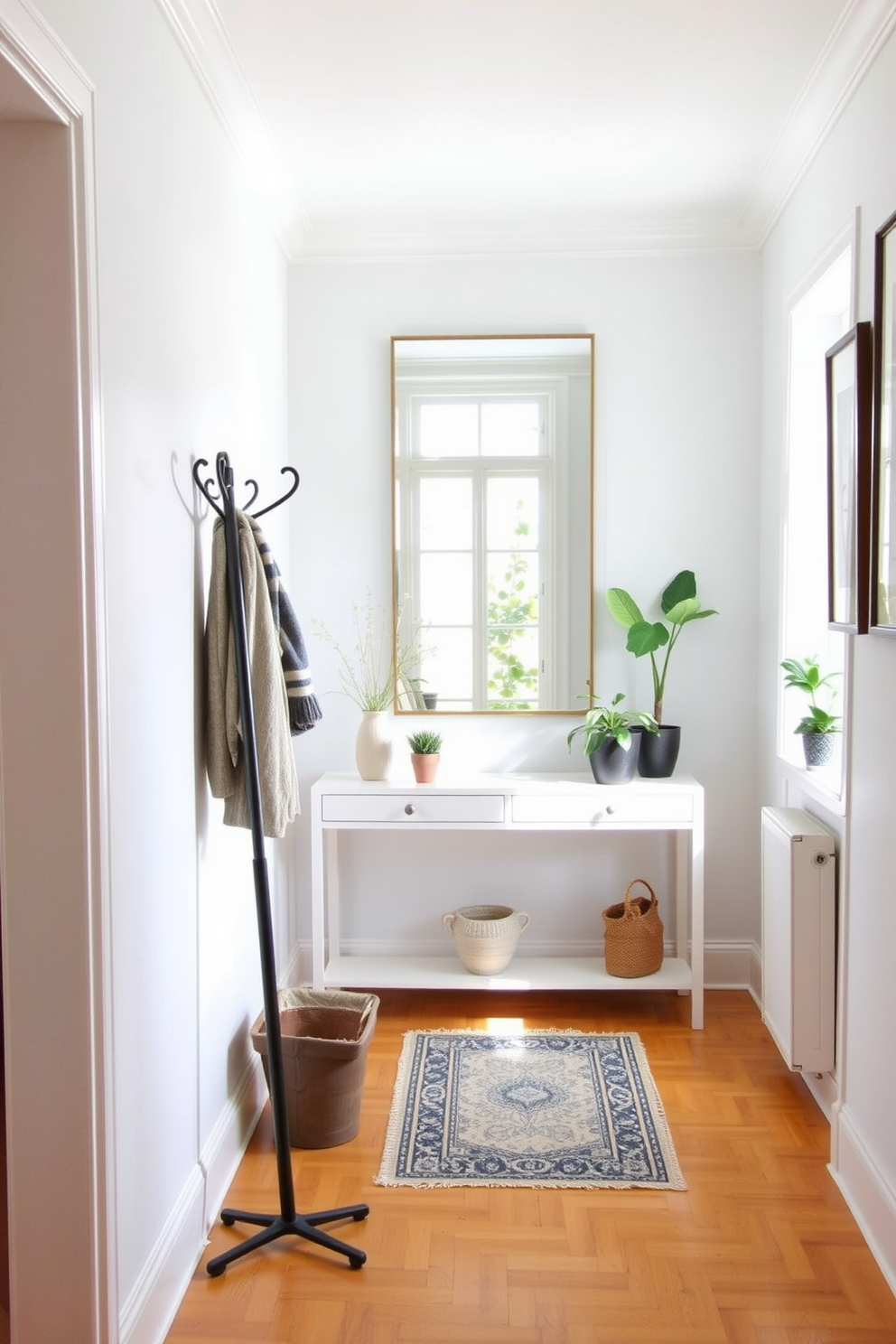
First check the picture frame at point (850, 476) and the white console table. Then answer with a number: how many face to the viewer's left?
1

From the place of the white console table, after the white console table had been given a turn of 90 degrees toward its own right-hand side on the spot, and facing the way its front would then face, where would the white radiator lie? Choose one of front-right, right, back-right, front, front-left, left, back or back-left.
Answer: back-left

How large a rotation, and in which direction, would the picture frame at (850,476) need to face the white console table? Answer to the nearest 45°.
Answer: approximately 45° to its right

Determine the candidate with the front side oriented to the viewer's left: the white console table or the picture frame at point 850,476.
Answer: the picture frame

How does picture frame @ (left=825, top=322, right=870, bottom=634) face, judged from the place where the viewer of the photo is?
facing to the left of the viewer

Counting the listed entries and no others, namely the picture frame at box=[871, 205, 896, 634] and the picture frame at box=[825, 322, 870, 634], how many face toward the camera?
0

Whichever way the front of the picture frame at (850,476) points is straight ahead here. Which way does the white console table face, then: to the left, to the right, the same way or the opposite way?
to the left

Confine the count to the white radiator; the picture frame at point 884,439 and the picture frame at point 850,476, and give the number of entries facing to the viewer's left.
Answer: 3

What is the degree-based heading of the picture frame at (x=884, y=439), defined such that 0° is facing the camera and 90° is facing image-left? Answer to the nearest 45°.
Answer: approximately 90°

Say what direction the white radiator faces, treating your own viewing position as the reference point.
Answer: facing to the left of the viewer

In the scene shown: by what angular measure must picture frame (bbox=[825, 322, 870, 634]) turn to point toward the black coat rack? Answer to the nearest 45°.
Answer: approximately 45° to its left

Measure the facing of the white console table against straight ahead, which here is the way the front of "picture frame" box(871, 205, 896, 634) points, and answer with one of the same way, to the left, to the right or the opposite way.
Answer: to the left

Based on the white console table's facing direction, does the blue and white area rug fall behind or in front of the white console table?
in front
